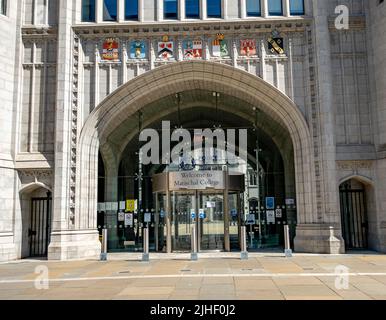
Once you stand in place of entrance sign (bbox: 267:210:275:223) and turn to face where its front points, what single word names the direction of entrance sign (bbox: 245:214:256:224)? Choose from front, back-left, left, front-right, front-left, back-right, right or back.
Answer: right

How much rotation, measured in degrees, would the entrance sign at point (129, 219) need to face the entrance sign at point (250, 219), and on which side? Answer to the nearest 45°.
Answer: approximately 90° to its left

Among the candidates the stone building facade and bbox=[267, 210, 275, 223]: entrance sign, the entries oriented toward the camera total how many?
2

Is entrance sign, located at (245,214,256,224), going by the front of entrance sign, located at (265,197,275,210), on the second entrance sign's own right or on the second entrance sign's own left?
on the second entrance sign's own right

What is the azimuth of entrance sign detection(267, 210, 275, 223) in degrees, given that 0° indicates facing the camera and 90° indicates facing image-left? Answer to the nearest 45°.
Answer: approximately 0°

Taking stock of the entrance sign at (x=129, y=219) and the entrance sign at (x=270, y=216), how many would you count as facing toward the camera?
2
